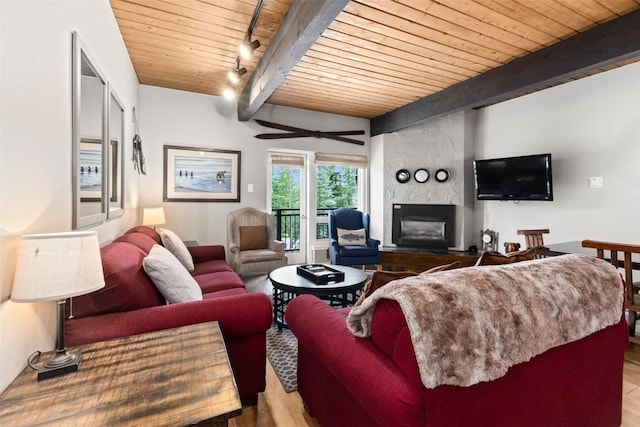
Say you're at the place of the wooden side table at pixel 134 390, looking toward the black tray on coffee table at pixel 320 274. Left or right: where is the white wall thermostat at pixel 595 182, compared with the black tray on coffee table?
right

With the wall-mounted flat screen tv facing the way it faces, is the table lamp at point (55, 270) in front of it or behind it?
in front

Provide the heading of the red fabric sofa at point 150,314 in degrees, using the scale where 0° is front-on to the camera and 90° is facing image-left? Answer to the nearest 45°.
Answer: approximately 270°

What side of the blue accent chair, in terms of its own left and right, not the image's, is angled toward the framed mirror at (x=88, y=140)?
right

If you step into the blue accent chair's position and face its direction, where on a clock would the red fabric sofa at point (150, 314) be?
The red fabric sofa is roughly at 2 o'clock from the blue accent chair.

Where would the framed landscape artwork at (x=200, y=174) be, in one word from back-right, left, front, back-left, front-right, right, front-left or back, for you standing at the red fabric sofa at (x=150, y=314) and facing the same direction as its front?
left

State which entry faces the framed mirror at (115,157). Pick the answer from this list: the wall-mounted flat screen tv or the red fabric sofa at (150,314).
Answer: the wall-mounted flat screen tv

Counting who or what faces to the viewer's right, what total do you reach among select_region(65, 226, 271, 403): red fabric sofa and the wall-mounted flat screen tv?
1

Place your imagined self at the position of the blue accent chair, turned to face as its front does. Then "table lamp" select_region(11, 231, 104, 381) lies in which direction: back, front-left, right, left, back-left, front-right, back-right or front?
front-right

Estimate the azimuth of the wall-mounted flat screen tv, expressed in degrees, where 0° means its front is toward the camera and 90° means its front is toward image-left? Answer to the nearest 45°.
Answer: approximately 45°

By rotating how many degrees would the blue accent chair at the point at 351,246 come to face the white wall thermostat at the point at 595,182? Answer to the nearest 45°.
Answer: approximately 45° to its left
